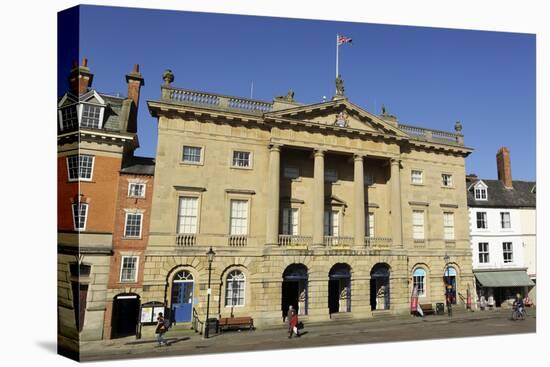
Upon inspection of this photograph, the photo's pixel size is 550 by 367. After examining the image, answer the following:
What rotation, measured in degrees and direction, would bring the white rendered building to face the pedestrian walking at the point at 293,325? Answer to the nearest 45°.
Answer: approximately 45° to its right

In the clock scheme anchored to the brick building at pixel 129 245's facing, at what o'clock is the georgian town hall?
The georgian town hall is roughly at 9 o'clock from the brick building.

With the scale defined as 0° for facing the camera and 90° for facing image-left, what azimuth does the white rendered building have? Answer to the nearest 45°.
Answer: approximately 0°

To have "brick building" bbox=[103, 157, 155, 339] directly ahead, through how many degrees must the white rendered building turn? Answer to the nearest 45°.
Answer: approximately 45° to its right

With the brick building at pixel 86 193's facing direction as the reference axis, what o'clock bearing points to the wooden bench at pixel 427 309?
The wooden bench is roughly at 9 o'clock from the brick building.
